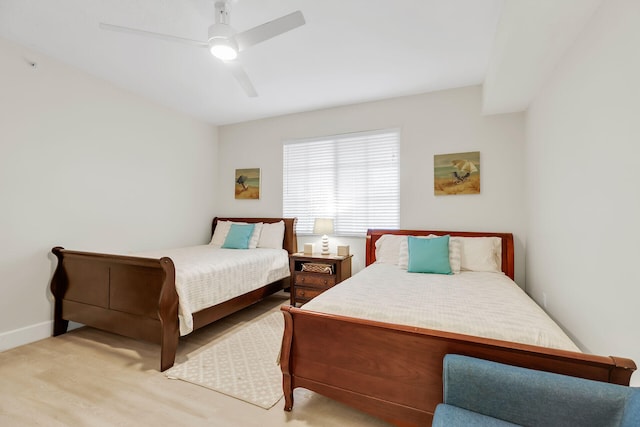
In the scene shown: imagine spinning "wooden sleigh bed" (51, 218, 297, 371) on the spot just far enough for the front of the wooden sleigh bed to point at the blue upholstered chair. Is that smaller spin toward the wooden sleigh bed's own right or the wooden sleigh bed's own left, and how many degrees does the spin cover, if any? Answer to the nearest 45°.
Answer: approximately 90° to the wooden sleigh bed's own left

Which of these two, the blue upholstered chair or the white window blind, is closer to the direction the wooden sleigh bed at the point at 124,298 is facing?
the blue upholstered chair

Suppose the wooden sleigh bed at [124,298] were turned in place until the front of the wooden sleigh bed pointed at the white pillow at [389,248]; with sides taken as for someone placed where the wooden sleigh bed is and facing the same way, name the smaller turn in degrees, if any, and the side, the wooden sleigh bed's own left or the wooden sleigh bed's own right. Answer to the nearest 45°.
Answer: approximately 135° to the wooden sleigh bed's own left

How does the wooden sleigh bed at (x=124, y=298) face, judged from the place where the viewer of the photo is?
facing the viewer and to the left of the viewer

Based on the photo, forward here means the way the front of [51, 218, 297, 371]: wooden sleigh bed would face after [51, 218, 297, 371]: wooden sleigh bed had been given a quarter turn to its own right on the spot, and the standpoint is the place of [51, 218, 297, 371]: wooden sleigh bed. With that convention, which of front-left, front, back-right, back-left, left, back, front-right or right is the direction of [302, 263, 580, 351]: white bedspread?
back

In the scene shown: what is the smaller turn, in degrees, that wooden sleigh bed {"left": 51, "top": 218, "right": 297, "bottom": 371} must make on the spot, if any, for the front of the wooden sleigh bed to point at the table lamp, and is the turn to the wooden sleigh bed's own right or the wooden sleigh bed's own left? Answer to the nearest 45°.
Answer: approximately 135° to the wooden sleigh bed's own left

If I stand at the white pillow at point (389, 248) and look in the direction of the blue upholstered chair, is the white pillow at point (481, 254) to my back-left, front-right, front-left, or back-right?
front-left

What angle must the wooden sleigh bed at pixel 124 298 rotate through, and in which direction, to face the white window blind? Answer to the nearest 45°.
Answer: approximately 135° to its left

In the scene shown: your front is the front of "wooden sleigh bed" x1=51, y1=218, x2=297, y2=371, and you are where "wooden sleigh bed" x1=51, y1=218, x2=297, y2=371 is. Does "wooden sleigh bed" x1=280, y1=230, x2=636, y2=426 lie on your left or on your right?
on your left
